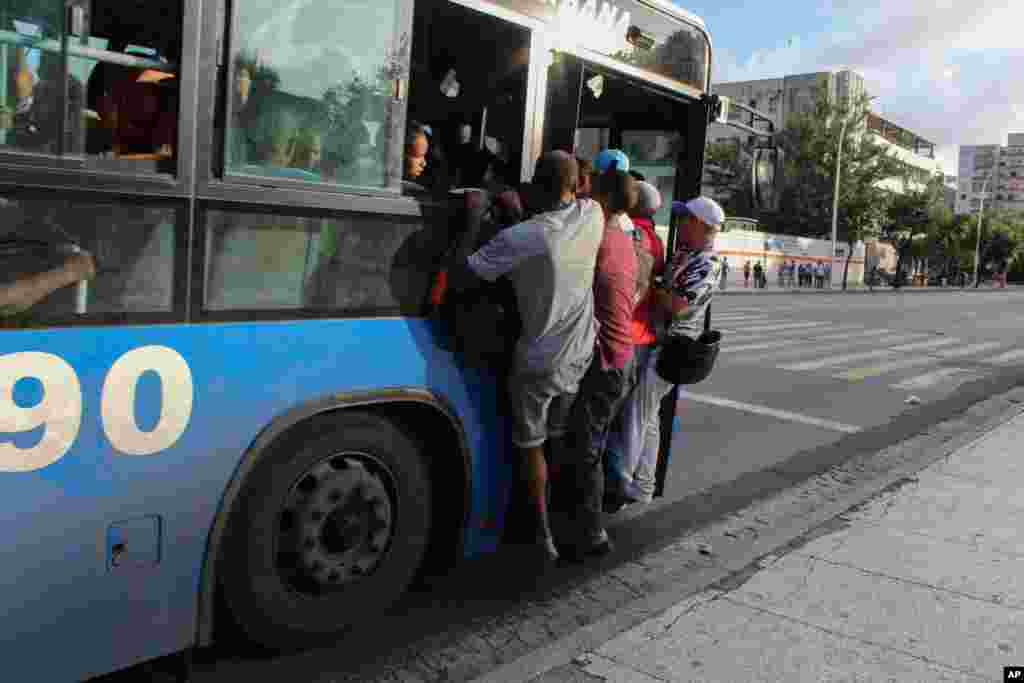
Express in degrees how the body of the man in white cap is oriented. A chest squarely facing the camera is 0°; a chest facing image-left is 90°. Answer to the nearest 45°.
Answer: approximately 90°

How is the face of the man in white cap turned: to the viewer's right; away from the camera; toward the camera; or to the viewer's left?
to the viewer's left

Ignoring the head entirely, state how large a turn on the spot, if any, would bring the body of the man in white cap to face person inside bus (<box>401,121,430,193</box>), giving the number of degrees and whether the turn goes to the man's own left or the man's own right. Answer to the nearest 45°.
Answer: approximately 45° to the man's own left
